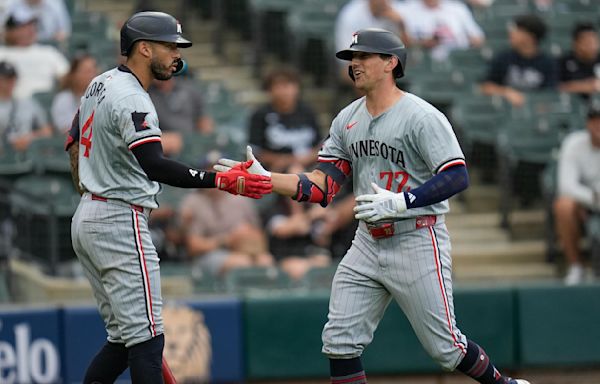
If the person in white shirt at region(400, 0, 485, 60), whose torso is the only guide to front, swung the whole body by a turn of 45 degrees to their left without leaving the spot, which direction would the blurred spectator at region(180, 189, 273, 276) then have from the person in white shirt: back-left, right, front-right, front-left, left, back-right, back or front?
right

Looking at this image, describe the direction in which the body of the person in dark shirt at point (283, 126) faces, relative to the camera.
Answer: toward the camera

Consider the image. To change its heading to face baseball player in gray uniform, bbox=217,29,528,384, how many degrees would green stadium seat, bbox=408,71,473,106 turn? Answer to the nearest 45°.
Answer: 0° — it already faces them

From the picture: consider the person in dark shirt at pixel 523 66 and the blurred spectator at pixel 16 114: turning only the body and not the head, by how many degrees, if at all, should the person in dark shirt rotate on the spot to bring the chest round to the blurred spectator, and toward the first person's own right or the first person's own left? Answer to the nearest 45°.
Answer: approximately 45° to the first person's own right

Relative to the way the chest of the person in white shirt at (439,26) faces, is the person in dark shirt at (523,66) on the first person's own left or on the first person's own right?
on the first person's own left

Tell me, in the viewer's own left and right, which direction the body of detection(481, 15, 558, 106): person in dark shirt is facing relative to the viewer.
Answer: facing the viewer

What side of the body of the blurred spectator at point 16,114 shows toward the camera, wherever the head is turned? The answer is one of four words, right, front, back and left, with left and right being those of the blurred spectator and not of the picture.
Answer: front

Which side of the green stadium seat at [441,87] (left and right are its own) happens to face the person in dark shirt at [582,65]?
left
